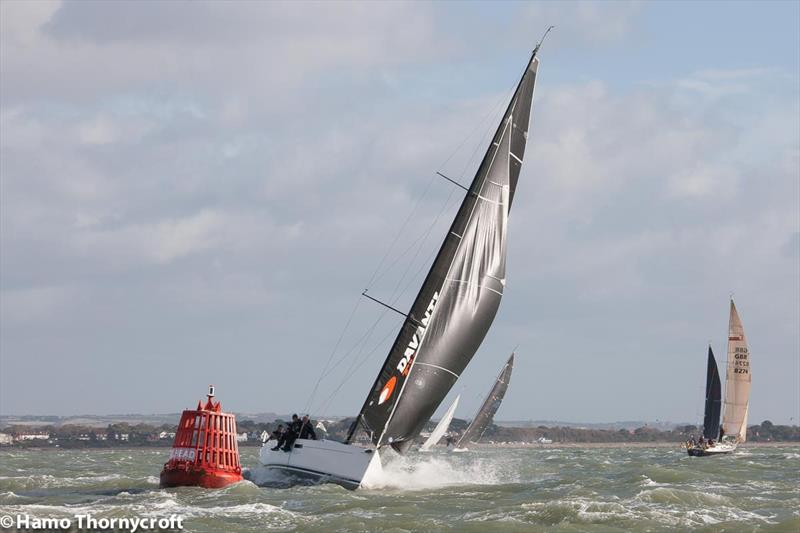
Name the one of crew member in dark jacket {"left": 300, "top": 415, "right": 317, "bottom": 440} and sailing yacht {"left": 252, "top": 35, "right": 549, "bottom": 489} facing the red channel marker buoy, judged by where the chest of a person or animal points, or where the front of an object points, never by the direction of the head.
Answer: the crew member in dark jacket

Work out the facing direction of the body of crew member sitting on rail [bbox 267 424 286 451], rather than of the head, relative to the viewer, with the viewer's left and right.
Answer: facing the viewer and to the left of the viewer

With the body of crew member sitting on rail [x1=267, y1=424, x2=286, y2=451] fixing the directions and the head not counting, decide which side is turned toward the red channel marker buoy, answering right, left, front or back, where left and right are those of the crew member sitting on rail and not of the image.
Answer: front

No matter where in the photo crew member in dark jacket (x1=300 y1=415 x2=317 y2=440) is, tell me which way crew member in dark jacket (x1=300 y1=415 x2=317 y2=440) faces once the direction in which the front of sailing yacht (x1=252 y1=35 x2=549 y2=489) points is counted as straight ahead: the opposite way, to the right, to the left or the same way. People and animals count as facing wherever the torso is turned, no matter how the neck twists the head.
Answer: to the right

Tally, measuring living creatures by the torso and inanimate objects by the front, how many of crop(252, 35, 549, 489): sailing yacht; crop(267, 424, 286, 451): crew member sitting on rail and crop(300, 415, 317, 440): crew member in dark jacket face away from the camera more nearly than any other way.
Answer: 0

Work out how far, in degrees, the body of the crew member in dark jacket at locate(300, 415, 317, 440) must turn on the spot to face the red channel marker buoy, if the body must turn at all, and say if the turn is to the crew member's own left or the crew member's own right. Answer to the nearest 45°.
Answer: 0° — they already face it

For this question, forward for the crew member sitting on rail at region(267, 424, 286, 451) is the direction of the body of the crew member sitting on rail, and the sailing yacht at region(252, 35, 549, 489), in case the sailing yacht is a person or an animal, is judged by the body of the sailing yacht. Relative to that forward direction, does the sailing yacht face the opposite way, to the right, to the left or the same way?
to the left

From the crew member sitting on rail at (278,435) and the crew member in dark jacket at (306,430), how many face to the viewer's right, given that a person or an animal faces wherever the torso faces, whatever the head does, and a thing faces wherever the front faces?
0

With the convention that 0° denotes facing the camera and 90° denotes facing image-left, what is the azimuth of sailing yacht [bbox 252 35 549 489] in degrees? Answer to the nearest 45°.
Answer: approximately 315°
